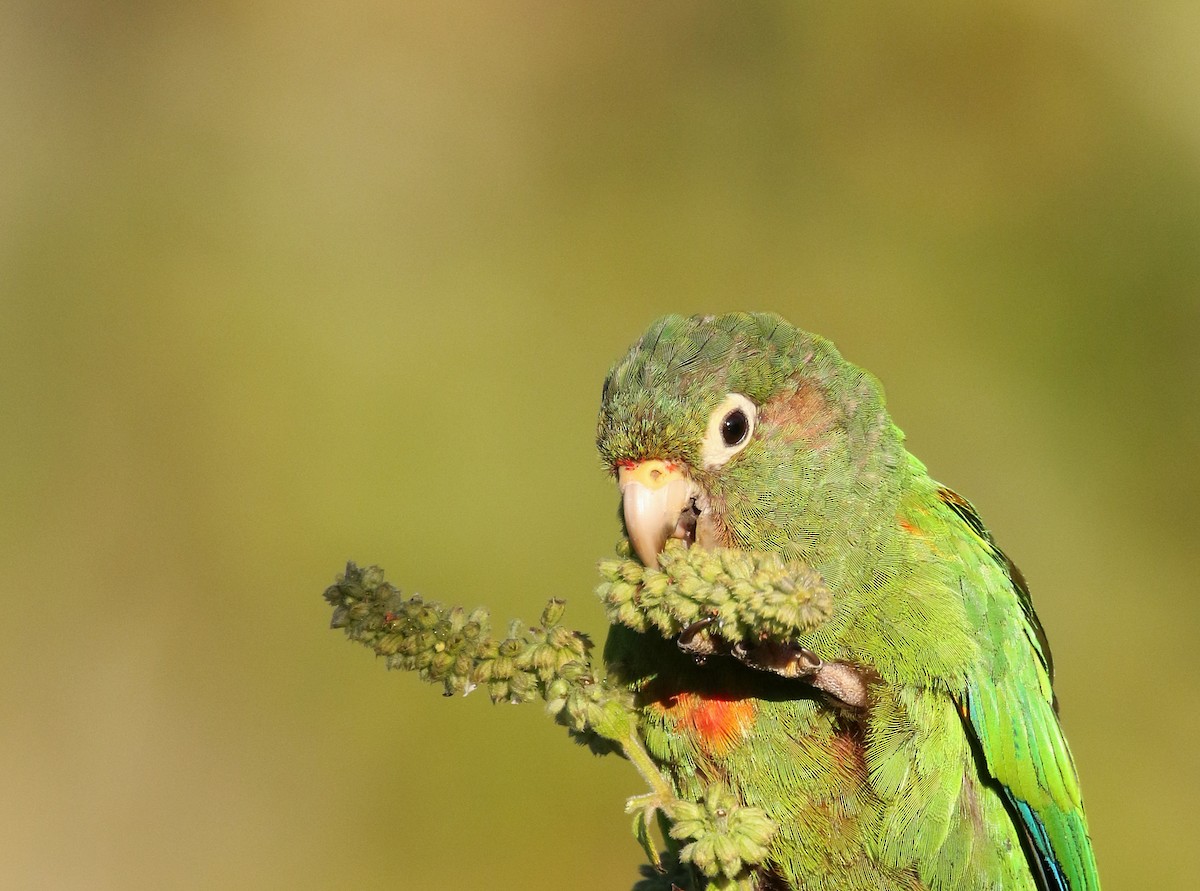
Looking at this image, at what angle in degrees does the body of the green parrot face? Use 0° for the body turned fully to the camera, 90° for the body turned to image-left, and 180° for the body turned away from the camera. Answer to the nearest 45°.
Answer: approximately 45°
